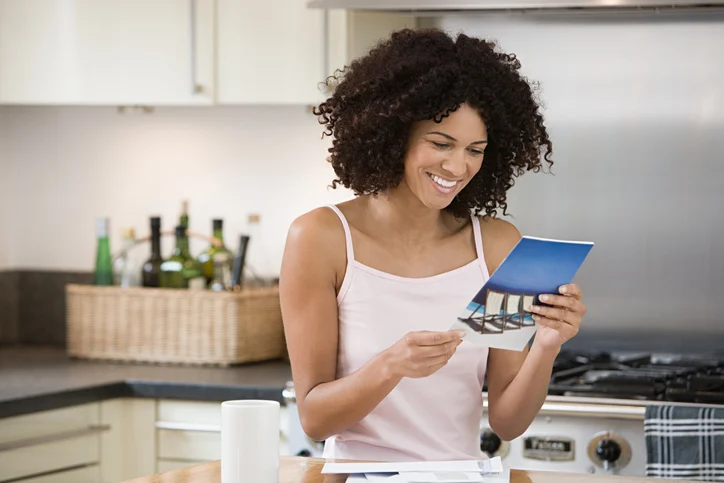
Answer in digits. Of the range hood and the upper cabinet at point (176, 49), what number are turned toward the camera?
2

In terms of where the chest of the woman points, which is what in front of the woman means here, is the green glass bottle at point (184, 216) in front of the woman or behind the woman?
behind

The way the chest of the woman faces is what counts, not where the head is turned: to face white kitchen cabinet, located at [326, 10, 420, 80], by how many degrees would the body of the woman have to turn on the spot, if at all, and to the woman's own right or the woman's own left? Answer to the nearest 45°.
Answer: approximately 135° to the woman's own left

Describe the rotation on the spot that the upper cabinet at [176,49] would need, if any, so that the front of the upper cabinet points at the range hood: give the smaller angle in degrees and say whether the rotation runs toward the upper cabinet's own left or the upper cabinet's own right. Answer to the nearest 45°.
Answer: approximately 45° to the upper cabinet's own left

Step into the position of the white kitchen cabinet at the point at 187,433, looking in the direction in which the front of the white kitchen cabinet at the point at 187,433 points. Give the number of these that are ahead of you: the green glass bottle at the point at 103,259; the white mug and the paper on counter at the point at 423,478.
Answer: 2

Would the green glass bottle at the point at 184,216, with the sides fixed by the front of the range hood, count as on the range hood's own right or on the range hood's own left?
on the range hood's own right

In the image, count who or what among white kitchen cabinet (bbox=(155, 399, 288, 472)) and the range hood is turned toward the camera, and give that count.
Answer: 2

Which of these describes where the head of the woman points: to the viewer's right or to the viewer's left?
to the viewer's right

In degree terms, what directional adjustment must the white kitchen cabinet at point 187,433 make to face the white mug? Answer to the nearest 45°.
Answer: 0° — it already faces it
